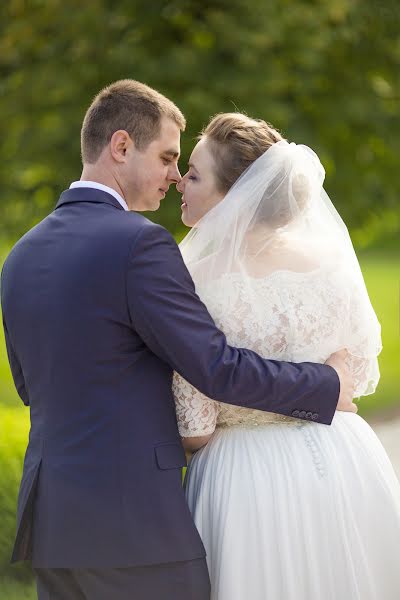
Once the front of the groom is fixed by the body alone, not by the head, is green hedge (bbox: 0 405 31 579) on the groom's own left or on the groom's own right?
on the groom's own left

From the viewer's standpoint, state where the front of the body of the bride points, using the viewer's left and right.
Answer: facing away from the viewer and to the left of the viewer

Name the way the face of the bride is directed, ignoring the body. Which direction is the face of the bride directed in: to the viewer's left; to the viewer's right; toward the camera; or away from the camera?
to the viewer's left

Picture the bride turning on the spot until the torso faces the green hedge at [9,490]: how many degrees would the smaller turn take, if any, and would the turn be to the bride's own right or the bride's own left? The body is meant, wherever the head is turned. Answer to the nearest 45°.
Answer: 0° — they already face it

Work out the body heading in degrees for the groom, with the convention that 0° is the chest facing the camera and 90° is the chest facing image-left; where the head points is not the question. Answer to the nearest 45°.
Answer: approximately 225°

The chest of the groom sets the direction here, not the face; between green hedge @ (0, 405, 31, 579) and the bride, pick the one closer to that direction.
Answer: the bride

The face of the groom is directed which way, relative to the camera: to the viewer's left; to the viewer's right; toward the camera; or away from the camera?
to the viewer's right
